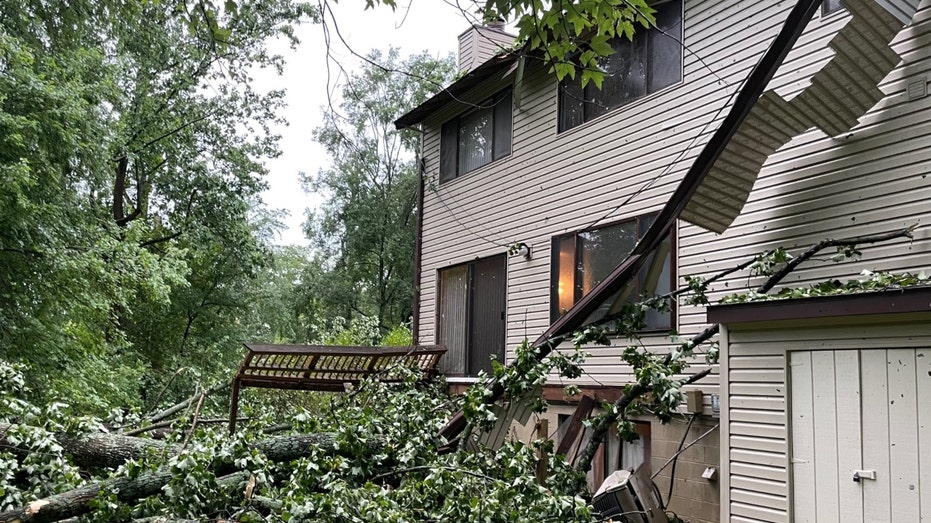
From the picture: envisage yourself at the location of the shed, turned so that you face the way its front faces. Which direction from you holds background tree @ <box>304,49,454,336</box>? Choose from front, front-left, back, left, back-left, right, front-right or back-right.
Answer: right

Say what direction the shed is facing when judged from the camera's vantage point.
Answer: facing the viewer and to the left of the viewer

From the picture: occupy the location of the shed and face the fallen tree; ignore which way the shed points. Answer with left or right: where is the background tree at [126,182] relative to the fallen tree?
right

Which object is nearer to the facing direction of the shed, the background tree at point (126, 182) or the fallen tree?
the fallen tree

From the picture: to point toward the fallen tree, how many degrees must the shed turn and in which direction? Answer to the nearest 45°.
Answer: approximately 45° to its right

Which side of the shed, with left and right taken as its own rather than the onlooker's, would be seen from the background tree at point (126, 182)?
right
